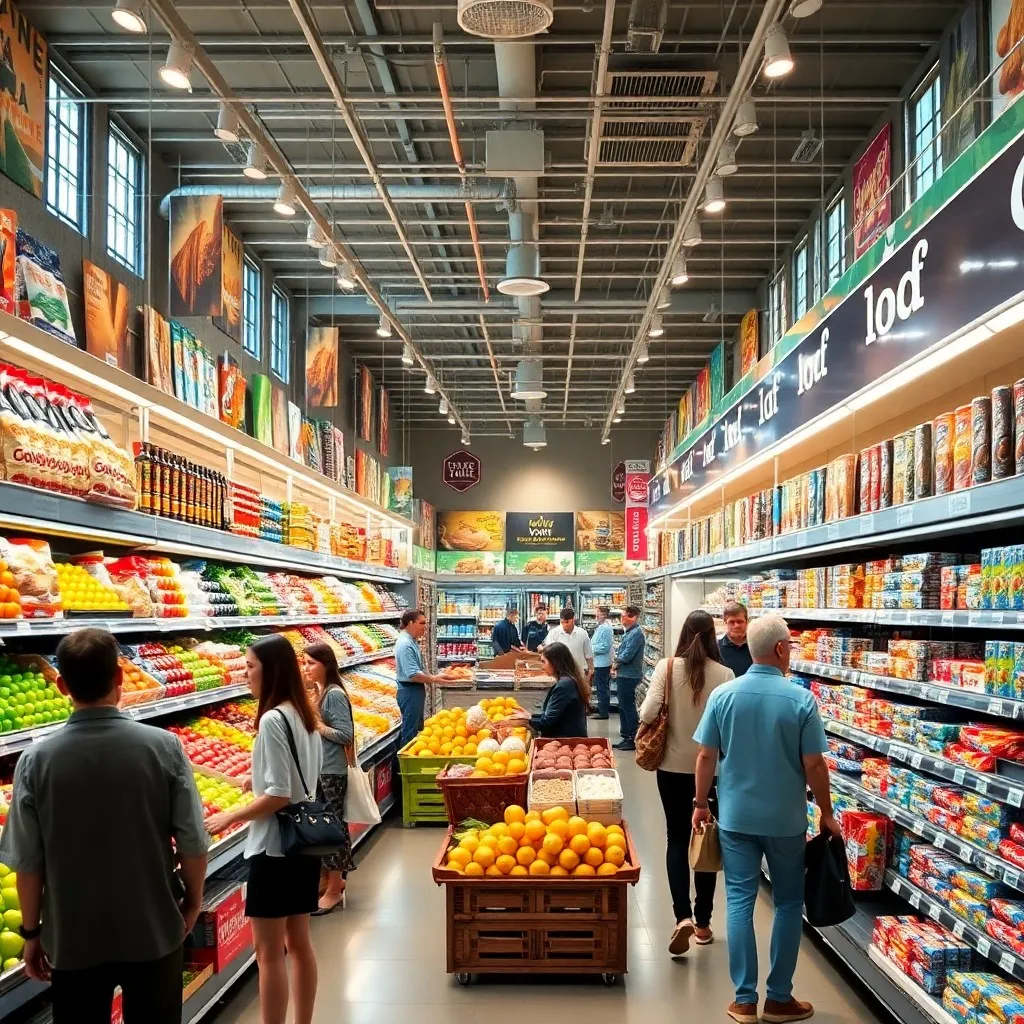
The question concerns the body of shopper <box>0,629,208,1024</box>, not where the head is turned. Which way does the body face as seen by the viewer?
away from the camera

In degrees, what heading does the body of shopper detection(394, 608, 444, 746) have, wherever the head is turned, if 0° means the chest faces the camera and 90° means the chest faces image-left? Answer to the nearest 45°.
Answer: approximately 270°

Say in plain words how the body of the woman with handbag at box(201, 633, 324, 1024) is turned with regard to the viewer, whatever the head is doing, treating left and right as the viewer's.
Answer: facing to the left of the viewer

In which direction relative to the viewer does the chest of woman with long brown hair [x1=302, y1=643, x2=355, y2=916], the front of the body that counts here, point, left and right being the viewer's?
facing to the left of the viewer

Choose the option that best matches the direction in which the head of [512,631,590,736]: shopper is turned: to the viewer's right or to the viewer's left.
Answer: to the viewer's left

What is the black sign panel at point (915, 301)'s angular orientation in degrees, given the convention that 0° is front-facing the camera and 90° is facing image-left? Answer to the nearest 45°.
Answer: approximately 45°

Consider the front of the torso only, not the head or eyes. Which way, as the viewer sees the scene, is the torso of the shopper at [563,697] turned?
to the viewer's left

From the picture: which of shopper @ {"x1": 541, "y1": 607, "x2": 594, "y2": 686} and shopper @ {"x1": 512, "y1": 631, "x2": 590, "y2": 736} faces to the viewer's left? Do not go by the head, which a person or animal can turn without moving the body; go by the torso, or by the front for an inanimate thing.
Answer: shopper @ {"x1": 512, "y1": 631, "x2": 590, "y2": 736}

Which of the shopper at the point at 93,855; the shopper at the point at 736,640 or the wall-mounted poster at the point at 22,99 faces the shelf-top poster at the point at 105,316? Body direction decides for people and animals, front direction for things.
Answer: the shopper at the point at 93,855

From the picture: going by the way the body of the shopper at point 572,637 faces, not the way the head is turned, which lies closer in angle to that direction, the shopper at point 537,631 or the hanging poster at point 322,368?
the hanging poster
